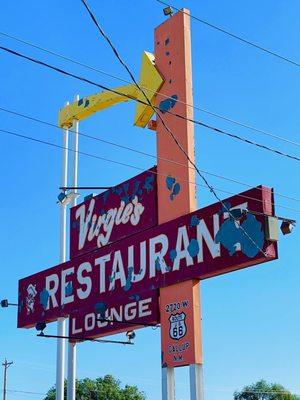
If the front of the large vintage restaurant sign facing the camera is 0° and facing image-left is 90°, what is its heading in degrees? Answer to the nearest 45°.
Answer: approximately 45°

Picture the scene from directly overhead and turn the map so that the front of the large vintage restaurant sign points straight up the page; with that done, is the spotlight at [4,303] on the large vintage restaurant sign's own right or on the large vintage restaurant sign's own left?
on the large vintage restaurant sign's own right
